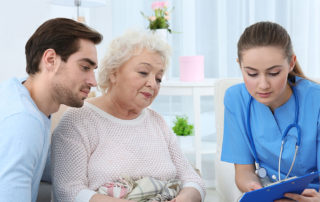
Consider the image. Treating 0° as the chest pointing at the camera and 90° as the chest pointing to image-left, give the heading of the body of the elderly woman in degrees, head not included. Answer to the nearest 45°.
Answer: approximately 315°

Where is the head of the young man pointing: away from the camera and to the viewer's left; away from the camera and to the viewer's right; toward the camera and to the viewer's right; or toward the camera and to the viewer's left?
toward the camera and to the viewer's right

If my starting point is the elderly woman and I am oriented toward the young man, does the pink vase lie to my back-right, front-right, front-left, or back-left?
back-right

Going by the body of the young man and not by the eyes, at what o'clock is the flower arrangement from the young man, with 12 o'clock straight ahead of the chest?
The flower arrangement is roughly at 10 o'clock from the young man.

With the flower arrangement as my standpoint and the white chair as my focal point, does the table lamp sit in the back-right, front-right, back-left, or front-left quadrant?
back-right

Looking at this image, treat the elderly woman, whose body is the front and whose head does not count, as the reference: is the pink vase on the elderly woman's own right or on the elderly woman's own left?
on the elderly woman's own left

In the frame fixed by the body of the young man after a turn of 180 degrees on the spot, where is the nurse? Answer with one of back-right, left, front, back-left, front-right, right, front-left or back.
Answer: back

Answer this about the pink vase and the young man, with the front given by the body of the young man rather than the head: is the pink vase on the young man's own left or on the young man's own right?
on the young man's own left

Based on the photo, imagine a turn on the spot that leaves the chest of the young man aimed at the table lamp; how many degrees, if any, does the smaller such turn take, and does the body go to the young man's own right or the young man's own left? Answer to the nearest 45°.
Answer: approximately 90° to the young man's own left

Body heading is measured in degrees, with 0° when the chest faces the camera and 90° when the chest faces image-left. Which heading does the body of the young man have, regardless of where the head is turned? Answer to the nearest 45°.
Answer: approximately 270°

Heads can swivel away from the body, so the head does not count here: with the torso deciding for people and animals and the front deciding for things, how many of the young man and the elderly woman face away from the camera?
0
